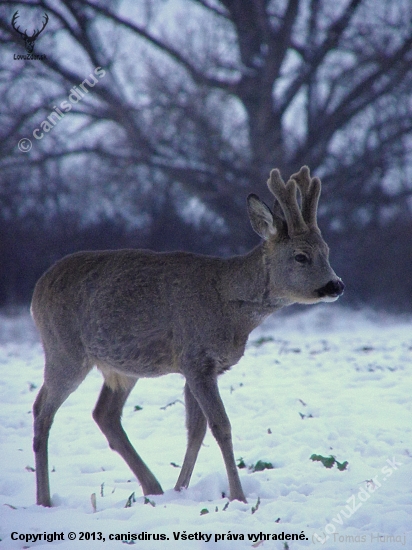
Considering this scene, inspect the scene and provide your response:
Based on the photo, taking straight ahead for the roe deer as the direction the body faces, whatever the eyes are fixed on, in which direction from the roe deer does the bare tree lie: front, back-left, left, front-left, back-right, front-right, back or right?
left

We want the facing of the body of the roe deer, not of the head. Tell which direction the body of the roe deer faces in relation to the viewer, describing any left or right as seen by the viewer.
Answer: facing to the right of the viewer
